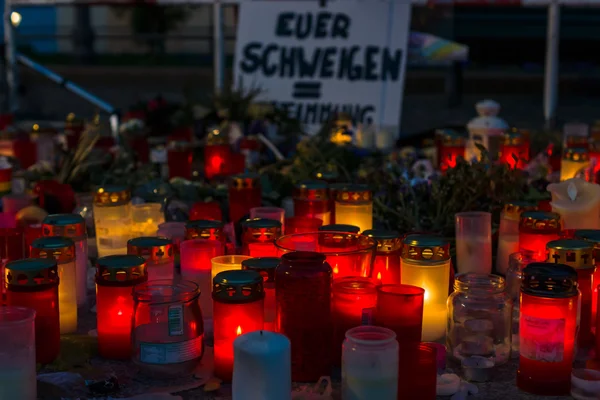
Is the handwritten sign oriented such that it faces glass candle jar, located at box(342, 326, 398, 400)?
yes

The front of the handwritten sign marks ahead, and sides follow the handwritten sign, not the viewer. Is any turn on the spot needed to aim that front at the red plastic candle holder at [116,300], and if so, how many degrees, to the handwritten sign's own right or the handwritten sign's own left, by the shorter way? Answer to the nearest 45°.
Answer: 0° — it already faces it

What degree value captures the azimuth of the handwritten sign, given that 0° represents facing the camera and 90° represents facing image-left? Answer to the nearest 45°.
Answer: approximately 0°

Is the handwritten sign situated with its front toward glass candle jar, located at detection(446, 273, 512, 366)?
yes

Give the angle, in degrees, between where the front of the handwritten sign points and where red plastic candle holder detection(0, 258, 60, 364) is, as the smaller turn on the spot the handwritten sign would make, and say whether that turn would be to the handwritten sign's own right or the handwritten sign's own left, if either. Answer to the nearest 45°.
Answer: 0° — it already faces it

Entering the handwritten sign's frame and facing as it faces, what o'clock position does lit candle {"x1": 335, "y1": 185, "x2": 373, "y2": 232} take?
The lit candle is roughly at 12 o'clock from the handwritten sign.

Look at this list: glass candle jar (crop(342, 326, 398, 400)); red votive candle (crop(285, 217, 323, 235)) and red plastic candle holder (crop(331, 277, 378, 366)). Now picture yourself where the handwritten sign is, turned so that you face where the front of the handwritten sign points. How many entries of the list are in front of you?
3

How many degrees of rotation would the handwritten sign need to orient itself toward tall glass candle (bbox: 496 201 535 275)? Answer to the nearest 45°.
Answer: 0° — it already faces it

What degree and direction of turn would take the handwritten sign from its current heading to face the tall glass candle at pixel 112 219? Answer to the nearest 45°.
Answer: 0° — it already faces it

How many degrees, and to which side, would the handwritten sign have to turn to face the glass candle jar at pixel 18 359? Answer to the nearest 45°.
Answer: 0° — it already faces it

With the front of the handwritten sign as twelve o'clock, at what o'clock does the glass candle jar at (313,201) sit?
The glass candle jar is roughly at 12 o'clock from the handwritten sign.

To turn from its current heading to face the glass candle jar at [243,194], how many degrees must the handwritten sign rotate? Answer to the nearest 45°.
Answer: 0° — it already faces it
